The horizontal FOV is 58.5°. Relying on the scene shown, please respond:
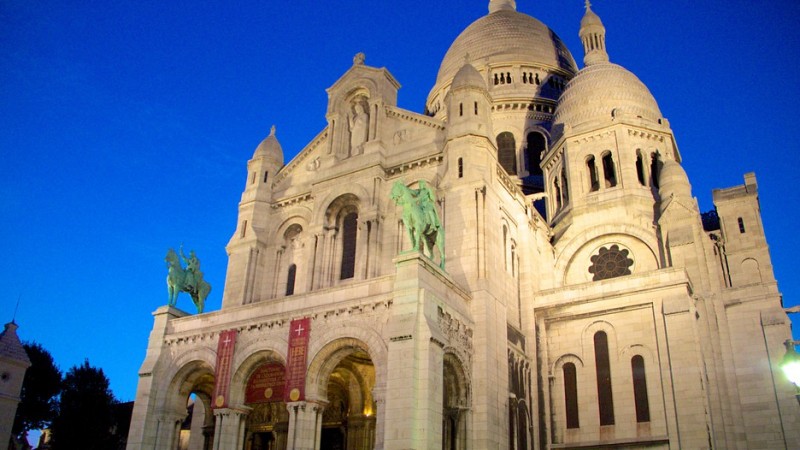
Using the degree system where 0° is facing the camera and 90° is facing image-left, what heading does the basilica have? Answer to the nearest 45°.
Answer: approximately 45°

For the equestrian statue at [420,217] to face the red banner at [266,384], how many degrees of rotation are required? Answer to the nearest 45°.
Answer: approximately 90° to its right

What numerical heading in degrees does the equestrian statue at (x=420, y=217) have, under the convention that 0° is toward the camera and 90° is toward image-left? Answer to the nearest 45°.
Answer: approximately 45°

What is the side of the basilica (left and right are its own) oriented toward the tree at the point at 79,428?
right

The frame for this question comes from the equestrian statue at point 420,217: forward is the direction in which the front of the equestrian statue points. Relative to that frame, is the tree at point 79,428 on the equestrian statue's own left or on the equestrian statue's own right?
on the equestrian statue's own right
